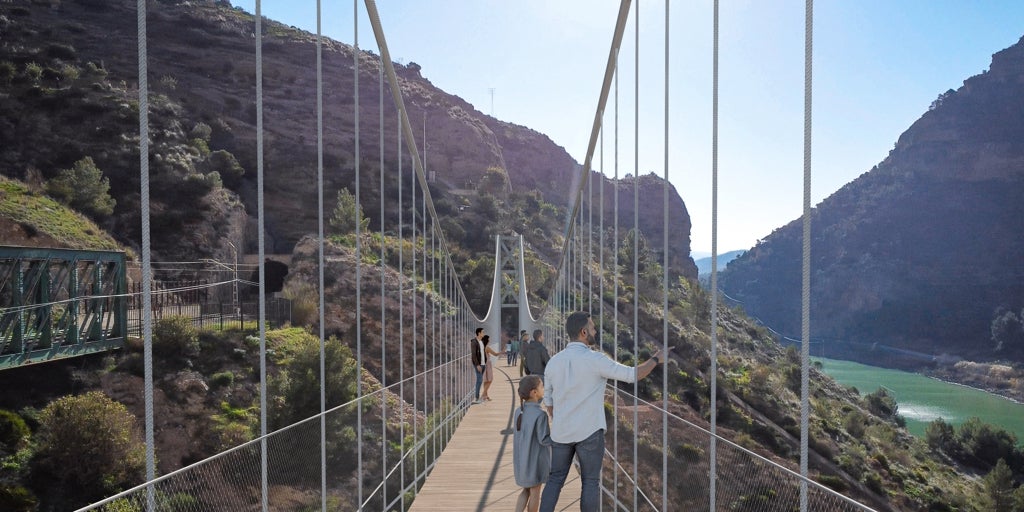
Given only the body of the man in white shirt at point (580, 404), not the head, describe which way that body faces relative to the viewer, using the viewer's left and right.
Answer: facing away from the viewer and to the right of the viewer

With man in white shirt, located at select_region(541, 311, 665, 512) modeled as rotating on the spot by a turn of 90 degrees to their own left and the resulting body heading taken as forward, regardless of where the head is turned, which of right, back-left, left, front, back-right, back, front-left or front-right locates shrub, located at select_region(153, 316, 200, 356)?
front

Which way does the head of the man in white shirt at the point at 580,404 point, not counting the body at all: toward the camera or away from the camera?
away from the camera

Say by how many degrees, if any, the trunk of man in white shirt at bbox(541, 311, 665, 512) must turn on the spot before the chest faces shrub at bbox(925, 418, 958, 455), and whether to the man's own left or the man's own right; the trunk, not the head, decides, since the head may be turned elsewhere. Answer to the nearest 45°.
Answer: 0° — they already face it

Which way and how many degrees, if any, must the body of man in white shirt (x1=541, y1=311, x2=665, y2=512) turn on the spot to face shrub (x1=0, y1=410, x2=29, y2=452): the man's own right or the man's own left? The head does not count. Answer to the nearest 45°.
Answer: approximately 90° to the man's own left

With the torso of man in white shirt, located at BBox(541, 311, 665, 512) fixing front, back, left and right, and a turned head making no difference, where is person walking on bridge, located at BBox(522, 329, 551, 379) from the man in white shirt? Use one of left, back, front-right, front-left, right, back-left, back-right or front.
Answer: front-left

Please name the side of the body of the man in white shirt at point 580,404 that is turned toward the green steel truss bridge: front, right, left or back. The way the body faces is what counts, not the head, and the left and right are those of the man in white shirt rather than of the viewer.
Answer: left

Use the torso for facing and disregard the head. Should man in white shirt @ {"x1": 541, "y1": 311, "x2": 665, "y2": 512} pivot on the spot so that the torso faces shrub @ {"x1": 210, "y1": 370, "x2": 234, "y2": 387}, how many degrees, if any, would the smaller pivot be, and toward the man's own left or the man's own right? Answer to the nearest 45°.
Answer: approximately 90° to the man's own left

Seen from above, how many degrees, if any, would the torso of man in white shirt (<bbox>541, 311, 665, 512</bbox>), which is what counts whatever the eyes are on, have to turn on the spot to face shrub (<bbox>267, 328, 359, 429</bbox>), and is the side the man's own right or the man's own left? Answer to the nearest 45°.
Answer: approximately 90° to the man's own left

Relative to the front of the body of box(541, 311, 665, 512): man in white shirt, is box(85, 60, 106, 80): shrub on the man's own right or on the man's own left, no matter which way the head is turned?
on the man's own left

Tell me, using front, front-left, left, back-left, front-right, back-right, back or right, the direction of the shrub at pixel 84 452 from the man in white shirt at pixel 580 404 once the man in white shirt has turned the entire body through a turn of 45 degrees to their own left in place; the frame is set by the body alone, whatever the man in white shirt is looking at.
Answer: front-left

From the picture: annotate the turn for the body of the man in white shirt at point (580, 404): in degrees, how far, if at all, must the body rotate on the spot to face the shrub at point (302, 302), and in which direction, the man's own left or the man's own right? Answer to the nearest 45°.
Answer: approximately 90° to the man's own left

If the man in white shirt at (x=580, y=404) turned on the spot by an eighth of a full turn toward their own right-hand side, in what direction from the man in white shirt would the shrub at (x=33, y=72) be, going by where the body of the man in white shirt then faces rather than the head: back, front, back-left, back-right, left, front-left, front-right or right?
back-left
